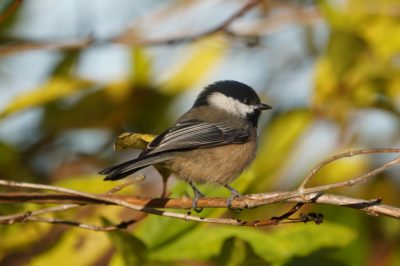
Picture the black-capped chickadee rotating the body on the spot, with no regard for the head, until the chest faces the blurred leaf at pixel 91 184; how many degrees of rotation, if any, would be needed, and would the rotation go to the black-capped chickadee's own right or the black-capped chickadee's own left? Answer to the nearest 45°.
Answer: approximately 135° to the black-capped chickadee's own right

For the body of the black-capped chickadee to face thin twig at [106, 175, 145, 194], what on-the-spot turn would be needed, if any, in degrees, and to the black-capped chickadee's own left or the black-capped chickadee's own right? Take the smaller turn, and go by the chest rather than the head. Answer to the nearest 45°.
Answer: approximately 180°

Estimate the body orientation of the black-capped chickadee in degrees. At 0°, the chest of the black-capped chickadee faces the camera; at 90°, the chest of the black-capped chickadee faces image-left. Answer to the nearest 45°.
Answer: approximately 270°

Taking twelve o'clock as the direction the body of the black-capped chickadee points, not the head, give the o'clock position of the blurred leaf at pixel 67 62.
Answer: The blurred leaf is roughly at 8 o'clock from the black-capped chickadee.
